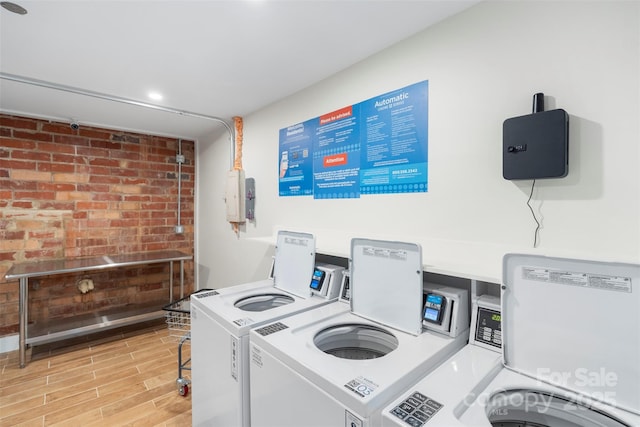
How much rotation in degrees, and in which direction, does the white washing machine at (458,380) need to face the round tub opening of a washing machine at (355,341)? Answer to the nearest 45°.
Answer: approximately 90° to its right

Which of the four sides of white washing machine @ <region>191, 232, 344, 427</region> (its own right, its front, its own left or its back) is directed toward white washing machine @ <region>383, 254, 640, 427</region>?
left

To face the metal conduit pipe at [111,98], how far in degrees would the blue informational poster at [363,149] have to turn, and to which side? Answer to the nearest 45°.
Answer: approximately 45° to its right

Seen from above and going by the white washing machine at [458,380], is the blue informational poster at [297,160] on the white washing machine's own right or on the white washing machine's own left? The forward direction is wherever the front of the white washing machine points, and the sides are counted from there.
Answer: on the white washing machine's own right

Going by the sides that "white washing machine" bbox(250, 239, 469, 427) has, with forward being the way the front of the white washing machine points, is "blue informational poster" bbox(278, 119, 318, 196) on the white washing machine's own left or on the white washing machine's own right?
on the white washing machine's own right

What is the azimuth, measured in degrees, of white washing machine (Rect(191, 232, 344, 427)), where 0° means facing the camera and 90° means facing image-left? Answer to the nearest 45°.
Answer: approximately 45°

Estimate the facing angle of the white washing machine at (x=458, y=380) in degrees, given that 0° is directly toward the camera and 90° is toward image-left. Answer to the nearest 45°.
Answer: approximately 45°

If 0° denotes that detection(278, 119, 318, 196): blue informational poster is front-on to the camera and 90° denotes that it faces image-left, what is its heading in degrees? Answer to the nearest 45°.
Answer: approximately 45°

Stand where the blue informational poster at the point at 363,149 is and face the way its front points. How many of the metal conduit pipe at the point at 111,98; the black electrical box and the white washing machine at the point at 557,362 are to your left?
2

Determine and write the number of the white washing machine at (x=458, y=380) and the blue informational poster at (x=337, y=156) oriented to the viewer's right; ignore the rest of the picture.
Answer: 0

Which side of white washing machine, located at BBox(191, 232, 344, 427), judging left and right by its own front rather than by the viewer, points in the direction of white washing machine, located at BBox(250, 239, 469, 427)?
left

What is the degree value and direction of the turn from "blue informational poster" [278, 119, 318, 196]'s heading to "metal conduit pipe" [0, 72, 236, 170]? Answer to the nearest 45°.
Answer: approximately 45° to its right

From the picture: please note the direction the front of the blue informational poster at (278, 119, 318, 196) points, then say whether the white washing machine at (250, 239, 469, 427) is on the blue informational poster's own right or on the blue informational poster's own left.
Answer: on the blue informational poster's own left
